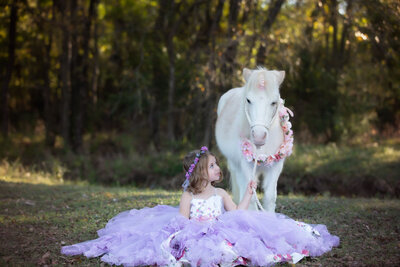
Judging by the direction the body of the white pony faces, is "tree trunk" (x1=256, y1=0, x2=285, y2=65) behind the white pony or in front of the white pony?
behind

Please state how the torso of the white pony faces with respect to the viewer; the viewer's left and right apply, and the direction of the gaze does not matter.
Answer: facing the viewer

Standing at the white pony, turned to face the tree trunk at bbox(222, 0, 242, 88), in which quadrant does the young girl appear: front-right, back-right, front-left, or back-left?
back-left

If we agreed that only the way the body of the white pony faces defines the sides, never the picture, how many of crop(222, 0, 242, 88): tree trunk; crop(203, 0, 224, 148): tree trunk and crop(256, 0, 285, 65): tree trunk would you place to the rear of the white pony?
3

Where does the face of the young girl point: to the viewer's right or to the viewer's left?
to the viewer's right

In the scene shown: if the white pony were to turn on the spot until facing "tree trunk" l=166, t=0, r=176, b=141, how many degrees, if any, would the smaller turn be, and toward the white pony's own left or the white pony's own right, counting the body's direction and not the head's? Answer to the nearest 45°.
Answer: approximately 180°

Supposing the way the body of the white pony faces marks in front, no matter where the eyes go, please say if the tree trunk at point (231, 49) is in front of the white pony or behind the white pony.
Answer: behind

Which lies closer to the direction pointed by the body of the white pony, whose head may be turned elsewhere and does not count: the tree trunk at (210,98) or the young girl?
the young girl
